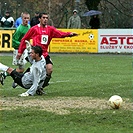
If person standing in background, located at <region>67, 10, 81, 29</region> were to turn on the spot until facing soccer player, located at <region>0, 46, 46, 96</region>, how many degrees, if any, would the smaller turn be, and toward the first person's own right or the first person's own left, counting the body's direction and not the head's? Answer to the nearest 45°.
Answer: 0° — they already face them

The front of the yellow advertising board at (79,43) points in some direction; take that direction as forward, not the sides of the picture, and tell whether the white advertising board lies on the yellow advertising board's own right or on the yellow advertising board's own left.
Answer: on the yellow advertising board's own left

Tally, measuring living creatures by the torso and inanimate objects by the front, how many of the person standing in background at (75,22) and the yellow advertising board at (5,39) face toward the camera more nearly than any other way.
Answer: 2

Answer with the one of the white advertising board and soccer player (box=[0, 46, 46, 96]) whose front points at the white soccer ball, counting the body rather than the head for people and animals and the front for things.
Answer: the white advertising board

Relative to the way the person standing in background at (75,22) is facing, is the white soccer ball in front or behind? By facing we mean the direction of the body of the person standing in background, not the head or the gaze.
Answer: in front

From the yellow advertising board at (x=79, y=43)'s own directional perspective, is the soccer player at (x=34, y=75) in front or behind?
in front
